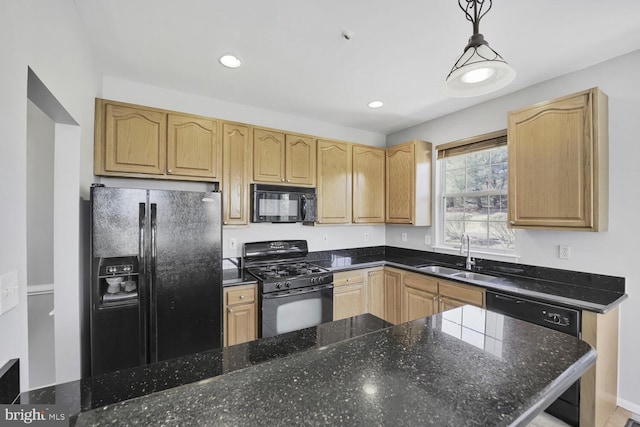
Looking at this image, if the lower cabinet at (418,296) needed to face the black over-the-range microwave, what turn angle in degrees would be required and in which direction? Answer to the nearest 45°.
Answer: approximately 45° to its right

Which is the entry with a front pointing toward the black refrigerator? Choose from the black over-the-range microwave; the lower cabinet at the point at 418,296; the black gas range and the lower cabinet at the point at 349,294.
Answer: the lower cabinet at the point at 418,296

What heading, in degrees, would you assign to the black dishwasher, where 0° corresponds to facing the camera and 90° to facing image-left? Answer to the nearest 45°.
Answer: approximately 45°
